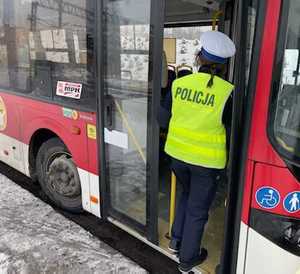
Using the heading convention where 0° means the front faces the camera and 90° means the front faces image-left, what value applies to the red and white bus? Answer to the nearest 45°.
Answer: approximately 315°
